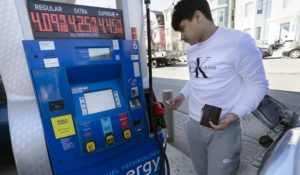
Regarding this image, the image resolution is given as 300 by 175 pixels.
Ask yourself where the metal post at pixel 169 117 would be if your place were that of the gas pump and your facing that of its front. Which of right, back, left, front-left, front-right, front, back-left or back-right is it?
left

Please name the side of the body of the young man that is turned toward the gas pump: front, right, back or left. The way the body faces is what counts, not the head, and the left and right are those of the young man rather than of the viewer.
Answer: front

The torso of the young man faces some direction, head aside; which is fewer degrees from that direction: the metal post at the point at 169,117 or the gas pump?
the gas pump

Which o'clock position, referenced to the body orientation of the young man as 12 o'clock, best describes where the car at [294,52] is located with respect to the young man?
The car is roughly at 5 o'clock from the young man.

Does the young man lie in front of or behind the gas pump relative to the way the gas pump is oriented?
in front

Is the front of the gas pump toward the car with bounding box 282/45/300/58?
no

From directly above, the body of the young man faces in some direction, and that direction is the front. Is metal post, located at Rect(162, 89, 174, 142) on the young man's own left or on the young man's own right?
on the young man's own right

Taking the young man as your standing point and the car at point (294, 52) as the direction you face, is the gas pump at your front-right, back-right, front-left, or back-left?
back-left

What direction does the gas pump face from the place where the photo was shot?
facing the viewer and to the right of the viewer

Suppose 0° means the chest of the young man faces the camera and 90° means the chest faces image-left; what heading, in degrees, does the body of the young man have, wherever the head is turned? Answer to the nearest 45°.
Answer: approximately 45°

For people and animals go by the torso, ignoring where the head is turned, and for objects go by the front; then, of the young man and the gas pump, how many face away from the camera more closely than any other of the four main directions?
0

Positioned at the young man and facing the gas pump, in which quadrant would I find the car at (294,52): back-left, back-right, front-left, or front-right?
back-right

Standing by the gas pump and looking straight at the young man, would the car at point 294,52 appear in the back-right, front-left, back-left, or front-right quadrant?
front-left

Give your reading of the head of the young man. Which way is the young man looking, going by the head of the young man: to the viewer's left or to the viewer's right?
to the viewer's left
